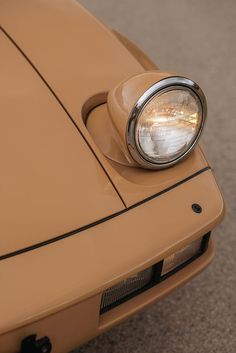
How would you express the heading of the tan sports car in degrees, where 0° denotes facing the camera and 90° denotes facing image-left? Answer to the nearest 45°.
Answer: approximately 315°
